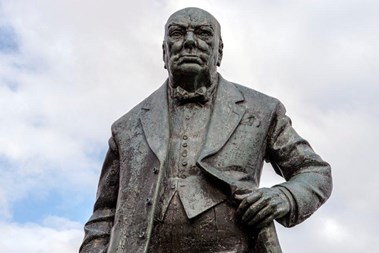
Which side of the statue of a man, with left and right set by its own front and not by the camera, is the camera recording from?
front
